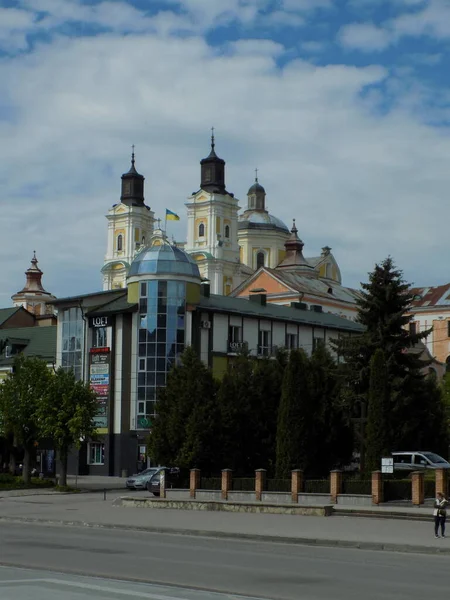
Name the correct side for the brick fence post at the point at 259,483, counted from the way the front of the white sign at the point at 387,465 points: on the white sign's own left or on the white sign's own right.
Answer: on the white sign's own right

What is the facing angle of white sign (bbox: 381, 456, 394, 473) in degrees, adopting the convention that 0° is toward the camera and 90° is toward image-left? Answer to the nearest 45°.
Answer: approximately 0°

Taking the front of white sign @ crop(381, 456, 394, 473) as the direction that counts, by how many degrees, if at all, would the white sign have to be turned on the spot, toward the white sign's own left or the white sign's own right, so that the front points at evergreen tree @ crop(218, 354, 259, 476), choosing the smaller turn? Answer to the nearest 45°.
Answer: approximately 135° to the white sign's own right

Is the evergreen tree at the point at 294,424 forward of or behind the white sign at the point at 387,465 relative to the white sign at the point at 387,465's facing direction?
behind

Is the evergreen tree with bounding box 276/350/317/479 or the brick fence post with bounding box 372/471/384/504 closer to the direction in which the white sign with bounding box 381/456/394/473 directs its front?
the brick fence post

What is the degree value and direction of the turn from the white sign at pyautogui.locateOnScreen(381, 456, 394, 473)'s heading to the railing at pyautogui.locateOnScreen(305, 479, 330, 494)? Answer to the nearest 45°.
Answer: approximately 135° to its right

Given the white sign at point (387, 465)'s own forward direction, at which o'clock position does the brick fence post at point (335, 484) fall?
The brick fence post is roughly at 2 o'clock from the white sign.

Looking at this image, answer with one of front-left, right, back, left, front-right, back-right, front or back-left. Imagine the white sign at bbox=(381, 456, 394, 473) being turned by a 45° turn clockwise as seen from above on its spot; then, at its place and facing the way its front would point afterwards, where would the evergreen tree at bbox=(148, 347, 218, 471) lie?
right
